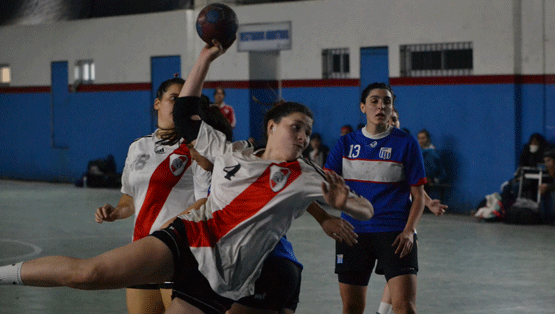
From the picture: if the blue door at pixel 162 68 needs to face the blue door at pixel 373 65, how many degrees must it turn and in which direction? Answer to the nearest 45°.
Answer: approximately 45° to its left

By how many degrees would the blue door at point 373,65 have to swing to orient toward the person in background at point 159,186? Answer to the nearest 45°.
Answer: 0° — it already faces them

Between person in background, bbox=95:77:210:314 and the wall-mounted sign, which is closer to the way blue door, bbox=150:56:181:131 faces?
the person in background

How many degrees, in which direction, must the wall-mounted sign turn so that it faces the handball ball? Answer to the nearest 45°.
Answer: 0° — it already faces it

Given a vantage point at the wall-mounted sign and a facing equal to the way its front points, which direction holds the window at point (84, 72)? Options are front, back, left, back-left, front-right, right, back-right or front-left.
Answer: back-right

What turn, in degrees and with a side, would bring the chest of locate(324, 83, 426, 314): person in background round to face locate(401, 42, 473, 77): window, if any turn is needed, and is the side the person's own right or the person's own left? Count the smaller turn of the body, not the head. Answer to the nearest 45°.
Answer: approximately 180°

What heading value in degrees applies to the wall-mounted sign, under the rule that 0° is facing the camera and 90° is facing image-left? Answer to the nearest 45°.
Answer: approximately 0°

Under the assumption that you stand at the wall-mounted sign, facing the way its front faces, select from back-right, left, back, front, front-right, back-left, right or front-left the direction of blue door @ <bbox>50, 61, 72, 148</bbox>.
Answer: back-right
